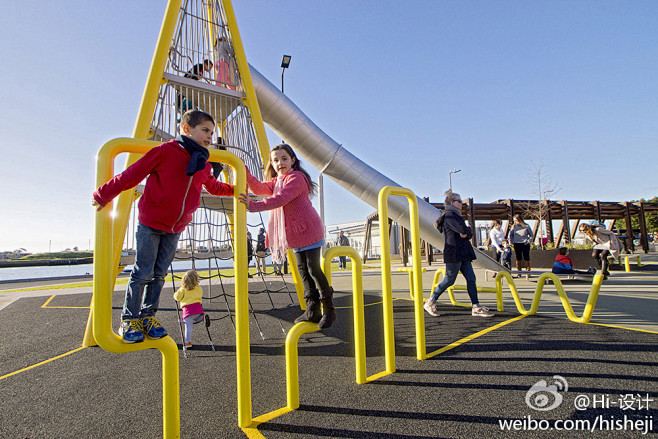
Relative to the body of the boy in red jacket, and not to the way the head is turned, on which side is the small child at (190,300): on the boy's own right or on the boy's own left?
on the boy's own left

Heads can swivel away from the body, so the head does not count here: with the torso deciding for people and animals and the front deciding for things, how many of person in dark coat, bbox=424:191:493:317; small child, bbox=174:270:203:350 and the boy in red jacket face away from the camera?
1

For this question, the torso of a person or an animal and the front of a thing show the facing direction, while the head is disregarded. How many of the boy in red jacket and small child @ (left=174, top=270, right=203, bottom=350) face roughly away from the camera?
1

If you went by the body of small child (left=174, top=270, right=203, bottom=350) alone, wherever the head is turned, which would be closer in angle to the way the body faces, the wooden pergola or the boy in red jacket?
the wooden pergola

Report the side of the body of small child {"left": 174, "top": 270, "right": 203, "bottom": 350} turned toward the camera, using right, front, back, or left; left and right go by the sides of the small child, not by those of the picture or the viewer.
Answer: back

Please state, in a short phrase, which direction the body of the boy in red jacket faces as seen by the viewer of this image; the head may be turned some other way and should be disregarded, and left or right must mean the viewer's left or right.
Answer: facing the viewer and to the right of the viewer

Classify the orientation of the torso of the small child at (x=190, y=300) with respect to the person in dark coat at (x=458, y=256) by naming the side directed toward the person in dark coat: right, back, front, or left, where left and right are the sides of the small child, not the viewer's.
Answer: right

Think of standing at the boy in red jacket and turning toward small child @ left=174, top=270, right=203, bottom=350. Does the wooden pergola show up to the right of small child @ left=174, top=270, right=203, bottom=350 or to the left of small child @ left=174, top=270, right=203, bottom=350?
right

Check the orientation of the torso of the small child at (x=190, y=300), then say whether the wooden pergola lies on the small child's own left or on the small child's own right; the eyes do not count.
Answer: on the small child's own right

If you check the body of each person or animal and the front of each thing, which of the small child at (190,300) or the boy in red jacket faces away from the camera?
the small child

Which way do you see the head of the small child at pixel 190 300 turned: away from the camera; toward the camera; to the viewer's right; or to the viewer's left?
away from the camera

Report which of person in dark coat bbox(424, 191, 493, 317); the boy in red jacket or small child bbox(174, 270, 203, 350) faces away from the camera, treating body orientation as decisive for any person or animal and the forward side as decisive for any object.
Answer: the small child
